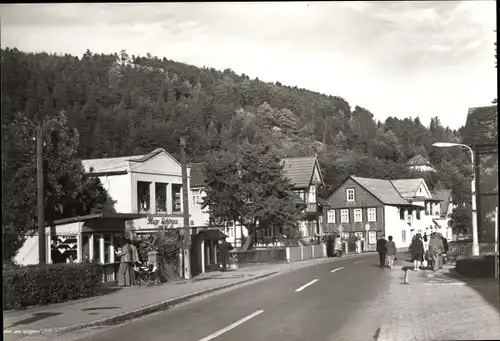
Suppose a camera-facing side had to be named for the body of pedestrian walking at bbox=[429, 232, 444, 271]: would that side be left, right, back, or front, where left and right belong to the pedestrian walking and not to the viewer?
back

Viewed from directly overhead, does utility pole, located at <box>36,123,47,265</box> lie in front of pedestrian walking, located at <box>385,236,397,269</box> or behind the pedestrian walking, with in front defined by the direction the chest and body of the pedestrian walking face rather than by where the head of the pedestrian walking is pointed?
behind

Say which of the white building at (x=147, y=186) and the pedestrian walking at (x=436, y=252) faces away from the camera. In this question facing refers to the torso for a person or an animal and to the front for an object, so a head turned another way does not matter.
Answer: the pedestrian walking

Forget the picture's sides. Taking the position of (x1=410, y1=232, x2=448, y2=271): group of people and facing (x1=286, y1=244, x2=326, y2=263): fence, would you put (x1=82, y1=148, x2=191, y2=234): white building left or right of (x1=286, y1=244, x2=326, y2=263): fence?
left

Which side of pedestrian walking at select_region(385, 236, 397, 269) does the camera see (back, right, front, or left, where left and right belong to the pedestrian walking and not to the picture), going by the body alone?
back

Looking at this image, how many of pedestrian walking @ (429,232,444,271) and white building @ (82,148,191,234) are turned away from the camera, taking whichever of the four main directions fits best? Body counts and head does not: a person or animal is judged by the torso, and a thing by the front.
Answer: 1

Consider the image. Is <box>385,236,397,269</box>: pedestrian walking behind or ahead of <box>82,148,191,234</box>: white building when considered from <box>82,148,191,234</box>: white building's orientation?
ahead

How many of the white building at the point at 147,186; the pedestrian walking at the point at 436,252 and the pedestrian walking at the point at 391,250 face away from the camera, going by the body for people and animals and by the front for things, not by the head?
2

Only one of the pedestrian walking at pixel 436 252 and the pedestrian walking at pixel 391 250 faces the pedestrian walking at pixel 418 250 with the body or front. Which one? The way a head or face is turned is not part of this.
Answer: the pedestrian walking at pixel 436 252

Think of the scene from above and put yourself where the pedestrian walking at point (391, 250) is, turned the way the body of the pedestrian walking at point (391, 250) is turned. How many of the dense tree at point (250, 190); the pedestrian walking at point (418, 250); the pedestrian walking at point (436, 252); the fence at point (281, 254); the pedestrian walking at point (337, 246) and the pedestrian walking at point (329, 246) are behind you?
2

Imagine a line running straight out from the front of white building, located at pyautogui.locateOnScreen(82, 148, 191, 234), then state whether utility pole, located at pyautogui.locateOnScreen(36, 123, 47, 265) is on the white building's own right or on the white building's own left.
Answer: on the white building's own right

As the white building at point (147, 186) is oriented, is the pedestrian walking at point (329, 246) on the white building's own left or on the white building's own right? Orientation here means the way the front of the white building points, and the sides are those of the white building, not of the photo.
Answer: on the white building's own left

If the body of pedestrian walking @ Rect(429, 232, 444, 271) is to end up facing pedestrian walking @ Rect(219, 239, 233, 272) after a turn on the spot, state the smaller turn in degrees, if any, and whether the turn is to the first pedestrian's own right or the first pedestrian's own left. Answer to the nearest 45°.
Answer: approximately 45° to the first pedestrian's own left

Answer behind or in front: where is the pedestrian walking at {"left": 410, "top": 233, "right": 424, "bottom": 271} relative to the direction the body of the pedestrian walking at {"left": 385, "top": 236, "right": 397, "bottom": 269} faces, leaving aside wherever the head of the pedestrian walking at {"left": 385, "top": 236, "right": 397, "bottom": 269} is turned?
behind

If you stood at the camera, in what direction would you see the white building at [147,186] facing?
facing the viewer and to the right of the viewer
